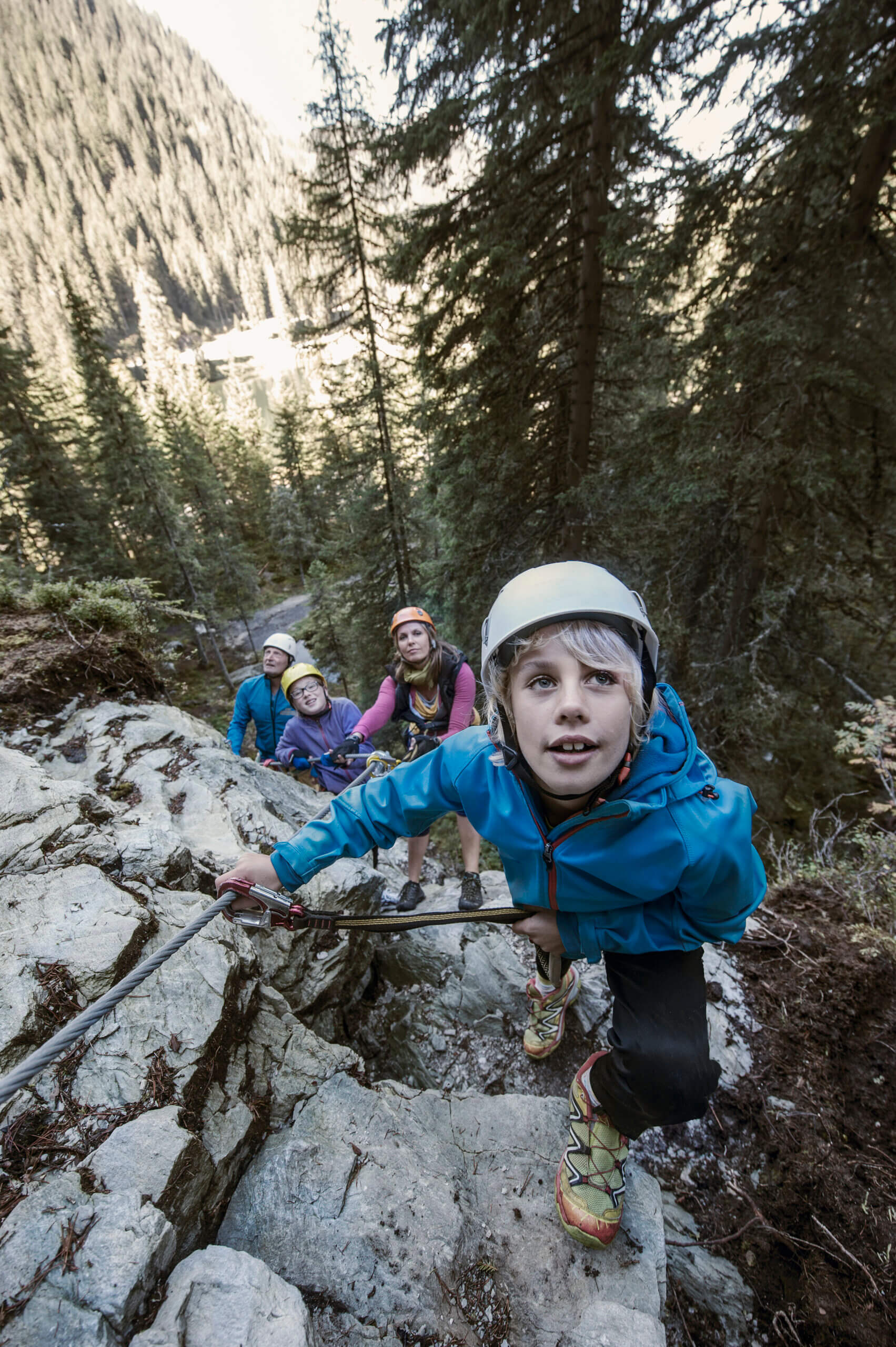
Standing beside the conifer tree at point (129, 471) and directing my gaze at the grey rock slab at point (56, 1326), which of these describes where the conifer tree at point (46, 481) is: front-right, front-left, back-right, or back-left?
back-right

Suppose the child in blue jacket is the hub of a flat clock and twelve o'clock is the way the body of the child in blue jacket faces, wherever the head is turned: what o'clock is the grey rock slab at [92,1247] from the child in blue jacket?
The grey rock slab is roughly at 2 o'clock from the child in blue jacket.

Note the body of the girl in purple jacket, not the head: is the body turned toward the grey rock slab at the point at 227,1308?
yes

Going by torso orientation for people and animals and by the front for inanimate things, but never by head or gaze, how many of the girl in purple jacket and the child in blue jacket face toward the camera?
2

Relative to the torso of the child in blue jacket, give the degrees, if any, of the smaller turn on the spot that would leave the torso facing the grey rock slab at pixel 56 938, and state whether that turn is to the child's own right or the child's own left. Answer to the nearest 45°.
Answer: approximately 90° to the child's own right

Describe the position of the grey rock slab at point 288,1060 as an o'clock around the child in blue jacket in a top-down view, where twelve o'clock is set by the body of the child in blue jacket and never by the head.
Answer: The grey rock slab is roughly at 3 o'clock from the child in blue jacket.

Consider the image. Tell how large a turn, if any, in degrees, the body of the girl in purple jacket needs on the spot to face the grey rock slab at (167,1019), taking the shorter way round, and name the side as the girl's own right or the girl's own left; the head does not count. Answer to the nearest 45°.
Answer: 0° — they already face it

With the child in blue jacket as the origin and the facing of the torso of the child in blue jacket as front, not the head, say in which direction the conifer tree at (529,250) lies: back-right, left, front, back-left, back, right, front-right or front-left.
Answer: back

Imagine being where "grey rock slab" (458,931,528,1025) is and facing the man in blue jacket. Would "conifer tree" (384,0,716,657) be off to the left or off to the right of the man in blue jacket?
right

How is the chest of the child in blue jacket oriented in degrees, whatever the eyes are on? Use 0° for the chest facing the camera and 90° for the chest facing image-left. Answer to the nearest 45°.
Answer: approximately 0°
